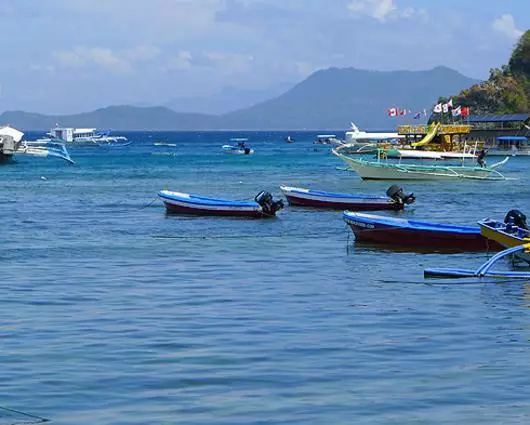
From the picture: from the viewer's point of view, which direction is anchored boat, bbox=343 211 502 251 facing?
to the viewer's left

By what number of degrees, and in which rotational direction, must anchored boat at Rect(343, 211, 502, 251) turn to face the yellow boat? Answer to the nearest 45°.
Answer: approximately 135° to its left
